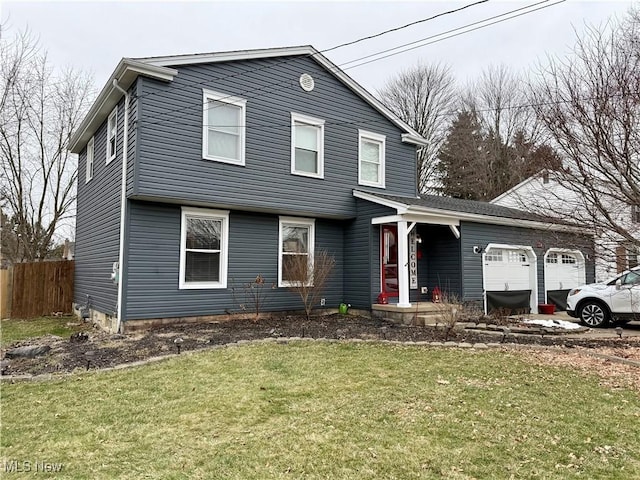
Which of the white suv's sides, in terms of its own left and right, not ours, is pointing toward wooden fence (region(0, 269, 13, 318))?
front

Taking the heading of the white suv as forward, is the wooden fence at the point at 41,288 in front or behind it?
in front

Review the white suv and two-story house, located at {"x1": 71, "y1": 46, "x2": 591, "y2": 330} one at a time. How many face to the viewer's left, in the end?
1

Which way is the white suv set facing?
to the viewer's left

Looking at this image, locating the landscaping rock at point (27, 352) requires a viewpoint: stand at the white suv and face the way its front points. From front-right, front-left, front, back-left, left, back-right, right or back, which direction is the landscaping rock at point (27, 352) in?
front-left

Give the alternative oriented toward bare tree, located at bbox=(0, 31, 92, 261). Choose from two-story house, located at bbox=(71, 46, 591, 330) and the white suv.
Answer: the white suv

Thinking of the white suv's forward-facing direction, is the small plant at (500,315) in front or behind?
in front

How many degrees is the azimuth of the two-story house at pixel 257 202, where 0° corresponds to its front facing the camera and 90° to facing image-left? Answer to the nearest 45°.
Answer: approximately 315°
